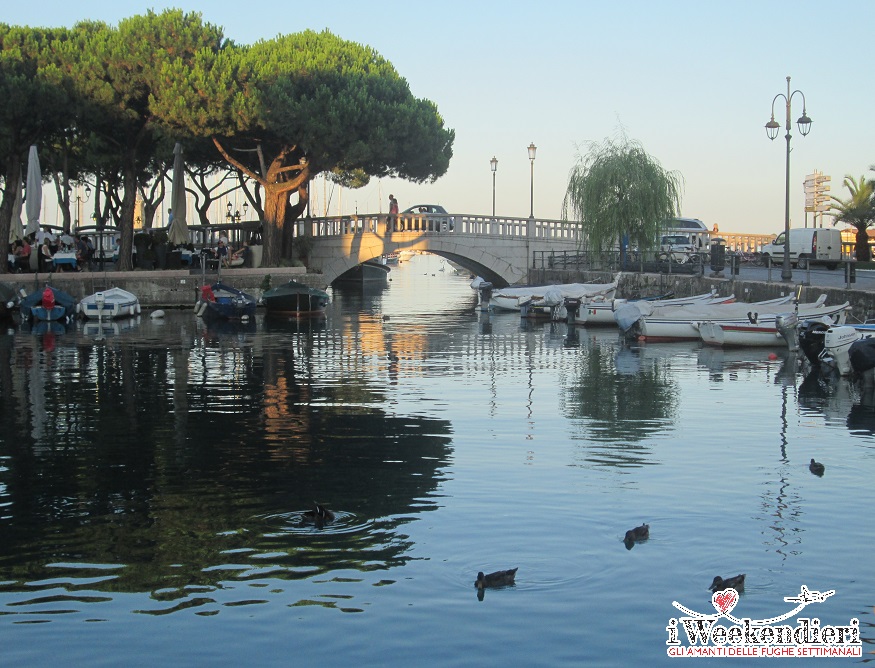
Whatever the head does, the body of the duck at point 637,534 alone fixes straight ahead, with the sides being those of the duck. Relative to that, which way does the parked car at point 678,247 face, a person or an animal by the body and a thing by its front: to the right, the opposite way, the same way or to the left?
to the left

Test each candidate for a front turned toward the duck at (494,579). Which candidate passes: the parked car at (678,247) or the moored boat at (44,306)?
the parked car

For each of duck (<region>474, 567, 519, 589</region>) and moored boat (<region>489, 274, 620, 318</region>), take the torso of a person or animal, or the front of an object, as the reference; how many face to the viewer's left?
1

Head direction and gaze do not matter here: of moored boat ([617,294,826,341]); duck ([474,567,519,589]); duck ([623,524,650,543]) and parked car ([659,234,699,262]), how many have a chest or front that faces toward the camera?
1

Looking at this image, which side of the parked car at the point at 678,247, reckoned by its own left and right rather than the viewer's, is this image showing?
front

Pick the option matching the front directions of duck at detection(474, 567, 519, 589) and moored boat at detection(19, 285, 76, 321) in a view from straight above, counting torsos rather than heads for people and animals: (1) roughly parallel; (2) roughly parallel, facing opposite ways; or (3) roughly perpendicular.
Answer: roughly perpendicular

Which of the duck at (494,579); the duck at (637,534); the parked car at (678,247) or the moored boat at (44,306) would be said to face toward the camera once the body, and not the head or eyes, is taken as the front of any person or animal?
the parked car

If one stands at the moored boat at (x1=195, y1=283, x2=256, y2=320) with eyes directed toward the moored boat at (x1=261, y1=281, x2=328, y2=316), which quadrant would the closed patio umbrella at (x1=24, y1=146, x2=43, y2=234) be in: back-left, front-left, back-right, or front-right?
back-left

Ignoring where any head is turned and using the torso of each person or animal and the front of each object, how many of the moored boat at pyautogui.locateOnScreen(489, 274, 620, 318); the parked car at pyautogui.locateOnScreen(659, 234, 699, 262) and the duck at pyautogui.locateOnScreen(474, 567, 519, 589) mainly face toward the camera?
1

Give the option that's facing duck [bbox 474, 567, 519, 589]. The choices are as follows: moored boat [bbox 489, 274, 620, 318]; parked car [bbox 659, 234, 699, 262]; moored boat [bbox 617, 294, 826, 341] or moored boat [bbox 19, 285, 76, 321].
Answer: the parked car

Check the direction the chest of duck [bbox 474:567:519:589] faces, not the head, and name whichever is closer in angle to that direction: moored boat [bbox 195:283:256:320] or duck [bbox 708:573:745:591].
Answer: the moored boat

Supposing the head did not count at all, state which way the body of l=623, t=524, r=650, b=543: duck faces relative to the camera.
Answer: to the viewer's left

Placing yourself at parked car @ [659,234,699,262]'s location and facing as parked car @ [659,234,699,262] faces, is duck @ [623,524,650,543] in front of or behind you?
in front
